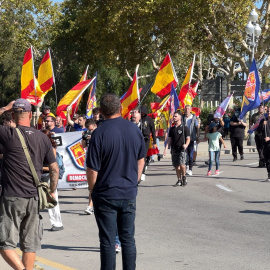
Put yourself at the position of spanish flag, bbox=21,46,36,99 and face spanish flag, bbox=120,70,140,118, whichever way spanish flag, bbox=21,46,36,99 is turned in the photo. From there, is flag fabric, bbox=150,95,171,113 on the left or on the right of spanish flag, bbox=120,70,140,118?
left

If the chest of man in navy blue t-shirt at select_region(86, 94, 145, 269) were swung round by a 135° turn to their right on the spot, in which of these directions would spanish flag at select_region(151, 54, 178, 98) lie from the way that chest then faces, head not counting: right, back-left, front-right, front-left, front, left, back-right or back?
back-left

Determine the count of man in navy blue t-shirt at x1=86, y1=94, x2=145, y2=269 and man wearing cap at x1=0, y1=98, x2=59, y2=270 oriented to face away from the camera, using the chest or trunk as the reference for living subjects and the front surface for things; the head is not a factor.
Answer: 2

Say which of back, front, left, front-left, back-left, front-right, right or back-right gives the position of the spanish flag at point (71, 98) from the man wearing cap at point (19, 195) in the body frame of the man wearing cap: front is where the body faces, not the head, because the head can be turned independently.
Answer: front

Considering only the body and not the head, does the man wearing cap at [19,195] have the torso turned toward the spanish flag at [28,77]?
yes

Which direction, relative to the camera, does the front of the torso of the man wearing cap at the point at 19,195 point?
away from the camera

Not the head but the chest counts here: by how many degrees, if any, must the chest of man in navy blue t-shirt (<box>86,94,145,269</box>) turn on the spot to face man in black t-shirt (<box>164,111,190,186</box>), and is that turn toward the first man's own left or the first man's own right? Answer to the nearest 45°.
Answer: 0° — they already face them

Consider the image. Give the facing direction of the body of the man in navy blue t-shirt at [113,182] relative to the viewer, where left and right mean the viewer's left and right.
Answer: facing away from the viewer

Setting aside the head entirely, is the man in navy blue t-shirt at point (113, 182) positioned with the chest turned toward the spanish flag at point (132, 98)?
yes

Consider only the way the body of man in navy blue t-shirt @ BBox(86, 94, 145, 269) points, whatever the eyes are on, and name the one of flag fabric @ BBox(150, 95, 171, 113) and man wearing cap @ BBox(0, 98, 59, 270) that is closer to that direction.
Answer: the flag fabric

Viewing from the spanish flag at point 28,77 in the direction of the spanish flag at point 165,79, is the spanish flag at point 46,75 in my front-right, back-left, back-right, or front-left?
front-left

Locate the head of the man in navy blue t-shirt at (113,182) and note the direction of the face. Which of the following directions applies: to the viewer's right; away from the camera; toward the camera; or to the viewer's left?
away from the camera

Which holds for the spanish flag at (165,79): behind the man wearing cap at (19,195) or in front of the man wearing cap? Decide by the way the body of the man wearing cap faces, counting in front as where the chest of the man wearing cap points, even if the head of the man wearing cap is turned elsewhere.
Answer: in front

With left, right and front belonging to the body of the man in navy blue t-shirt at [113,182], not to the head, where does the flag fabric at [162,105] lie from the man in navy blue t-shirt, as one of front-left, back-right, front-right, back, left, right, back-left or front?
front

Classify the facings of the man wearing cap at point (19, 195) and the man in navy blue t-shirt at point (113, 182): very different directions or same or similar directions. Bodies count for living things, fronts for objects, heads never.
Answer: same or similar directions

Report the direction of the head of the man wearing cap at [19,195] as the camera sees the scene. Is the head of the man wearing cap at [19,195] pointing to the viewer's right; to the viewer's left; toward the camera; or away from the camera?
away from the camera
